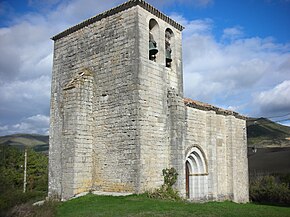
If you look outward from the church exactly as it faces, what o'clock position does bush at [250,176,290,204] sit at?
The bush is roughly at 9 o'clock from the church.
